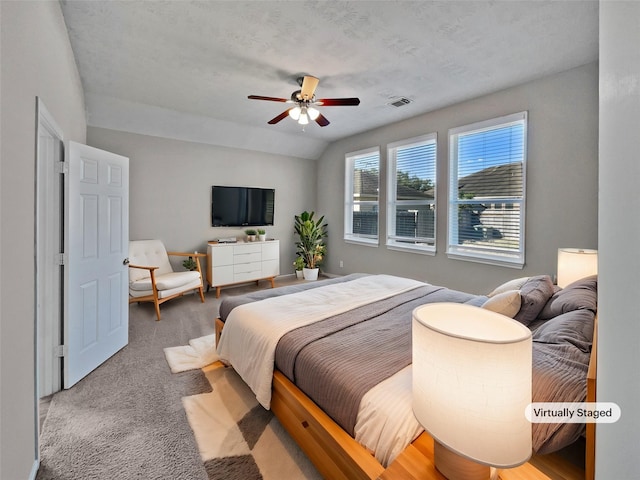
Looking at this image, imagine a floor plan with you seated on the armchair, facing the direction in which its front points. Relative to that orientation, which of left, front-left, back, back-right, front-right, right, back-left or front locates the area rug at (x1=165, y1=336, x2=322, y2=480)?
front-right

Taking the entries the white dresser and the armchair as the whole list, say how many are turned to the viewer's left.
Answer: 0

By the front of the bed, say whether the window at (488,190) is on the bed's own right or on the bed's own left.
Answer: on the bed's own right

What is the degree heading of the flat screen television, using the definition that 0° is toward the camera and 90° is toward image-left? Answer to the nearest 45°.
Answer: approximately 315°

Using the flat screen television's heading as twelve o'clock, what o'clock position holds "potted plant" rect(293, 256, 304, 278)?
The potted plant is roughly at 10 o'clock from the flat screen television.

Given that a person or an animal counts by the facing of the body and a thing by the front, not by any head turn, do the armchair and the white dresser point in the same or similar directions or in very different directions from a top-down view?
same or similar directions

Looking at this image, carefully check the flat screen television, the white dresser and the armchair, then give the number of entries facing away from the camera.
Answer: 0

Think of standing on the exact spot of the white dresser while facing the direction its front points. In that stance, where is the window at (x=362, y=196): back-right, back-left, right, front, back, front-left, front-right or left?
front-left

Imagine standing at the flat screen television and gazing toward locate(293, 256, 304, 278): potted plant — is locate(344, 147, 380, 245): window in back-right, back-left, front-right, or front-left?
front-right

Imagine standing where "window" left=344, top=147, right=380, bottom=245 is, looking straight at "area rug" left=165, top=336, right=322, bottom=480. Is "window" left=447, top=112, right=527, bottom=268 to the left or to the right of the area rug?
left

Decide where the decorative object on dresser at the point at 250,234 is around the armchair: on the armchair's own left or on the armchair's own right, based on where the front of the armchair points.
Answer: on the armchair's own left

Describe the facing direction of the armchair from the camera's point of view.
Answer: facing the viewer and to the right of the viewer

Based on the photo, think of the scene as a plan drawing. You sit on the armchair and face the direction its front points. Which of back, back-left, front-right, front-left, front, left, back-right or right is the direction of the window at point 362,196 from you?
front-left

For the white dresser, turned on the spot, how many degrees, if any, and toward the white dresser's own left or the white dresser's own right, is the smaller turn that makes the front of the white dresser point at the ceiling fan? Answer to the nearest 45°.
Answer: approximately 45° to the white dresser's own right
